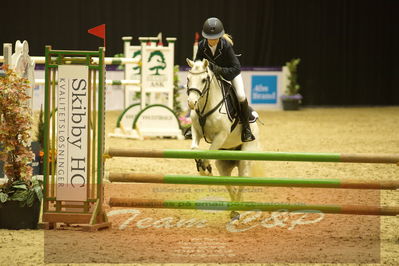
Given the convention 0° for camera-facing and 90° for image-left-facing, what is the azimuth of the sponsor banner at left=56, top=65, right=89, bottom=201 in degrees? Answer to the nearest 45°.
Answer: approximately 0°

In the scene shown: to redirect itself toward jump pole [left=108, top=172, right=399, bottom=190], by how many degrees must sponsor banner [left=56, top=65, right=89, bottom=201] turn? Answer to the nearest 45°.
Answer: approximately 90° to its left

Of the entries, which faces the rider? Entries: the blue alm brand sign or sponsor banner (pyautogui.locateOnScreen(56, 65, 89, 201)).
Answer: the blue alm brand sign

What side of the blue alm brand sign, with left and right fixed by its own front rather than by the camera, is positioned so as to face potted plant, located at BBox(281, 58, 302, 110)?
left

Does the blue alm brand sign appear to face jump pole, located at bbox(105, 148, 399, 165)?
yes

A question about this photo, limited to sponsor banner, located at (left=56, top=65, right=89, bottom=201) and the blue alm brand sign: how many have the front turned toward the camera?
2

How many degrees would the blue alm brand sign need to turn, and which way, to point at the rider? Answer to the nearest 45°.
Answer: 0° — it already faces them

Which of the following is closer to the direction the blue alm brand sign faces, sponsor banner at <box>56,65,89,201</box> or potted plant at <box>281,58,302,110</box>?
the sponsor banner

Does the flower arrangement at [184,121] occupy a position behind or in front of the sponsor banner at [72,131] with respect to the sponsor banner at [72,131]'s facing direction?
behind

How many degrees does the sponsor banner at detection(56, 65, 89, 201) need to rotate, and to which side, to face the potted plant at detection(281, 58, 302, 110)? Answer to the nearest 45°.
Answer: approximately 135° to its left

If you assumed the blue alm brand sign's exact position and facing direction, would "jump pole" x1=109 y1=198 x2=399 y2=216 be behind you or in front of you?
in front
